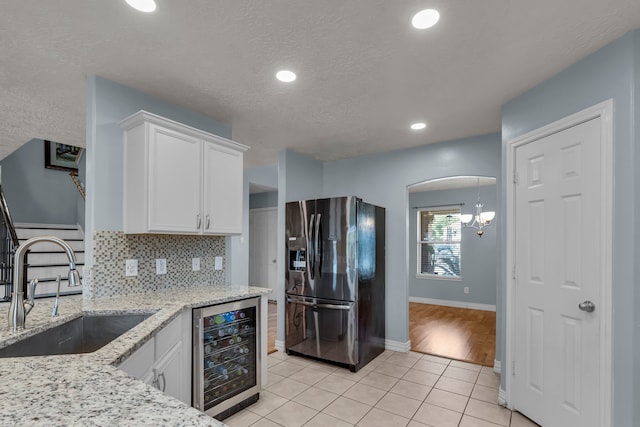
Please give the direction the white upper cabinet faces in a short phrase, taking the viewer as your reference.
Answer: facing the viewer and to the right of the viewer

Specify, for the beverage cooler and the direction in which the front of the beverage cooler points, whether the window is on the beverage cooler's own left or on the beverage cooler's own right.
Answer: on the beverage cooler's own left

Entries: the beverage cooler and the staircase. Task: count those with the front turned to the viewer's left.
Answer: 0

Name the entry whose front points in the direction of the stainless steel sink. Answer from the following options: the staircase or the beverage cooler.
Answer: the staircase

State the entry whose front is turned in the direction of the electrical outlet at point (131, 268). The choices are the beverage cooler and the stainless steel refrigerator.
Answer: the stainless steel refrigerator

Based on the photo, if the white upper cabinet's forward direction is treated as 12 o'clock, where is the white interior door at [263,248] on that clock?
The white interior door is roughly at 8 o'clock from the white upper cabinet.

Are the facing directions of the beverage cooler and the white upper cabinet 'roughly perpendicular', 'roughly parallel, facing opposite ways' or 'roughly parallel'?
roughly parallel

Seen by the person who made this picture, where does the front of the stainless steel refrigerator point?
facing the viewer and to the left of the viewer

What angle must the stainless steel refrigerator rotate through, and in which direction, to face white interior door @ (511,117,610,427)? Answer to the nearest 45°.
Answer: approximately 90° to its left

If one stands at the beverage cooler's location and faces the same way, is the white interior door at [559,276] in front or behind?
in front

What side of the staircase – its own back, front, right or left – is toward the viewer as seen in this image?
front
